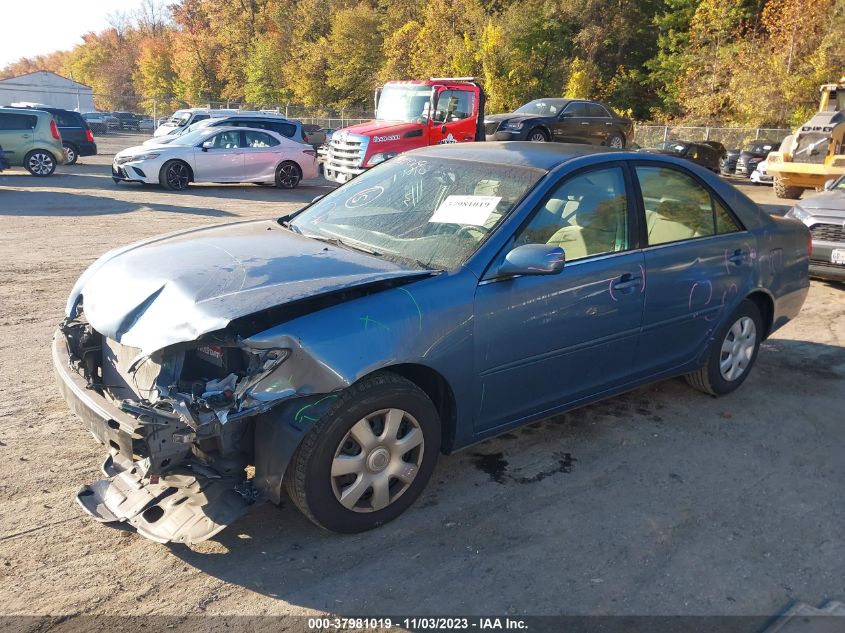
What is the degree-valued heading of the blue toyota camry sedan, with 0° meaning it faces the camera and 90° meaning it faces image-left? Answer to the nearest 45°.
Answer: approximately 45°

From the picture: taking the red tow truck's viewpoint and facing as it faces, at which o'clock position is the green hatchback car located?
The green hatchback car is roughly at 2 o'clock from the red tow truck.

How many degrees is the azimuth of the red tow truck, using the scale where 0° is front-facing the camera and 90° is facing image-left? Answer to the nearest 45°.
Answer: approximately 45°

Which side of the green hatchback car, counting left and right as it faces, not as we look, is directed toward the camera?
left

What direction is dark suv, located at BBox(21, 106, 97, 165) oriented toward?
to the viewer's left

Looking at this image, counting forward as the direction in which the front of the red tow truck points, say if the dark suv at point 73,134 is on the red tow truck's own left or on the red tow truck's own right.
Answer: on the red tow truck's own right

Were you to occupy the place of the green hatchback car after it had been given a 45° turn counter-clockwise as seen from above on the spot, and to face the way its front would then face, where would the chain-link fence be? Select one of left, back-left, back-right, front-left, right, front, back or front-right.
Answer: back-left

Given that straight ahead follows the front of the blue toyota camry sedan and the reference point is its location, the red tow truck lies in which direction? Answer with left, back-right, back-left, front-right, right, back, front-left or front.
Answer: back-right
